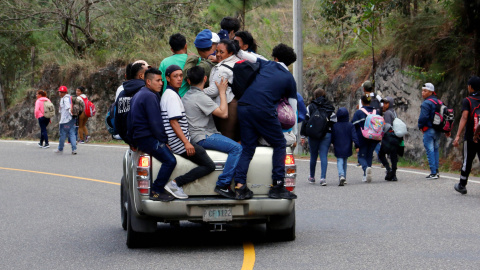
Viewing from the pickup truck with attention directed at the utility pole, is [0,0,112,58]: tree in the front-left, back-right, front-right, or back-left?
front-left

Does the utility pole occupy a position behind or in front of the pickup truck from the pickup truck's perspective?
in front

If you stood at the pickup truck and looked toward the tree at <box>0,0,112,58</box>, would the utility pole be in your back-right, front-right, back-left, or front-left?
front-right

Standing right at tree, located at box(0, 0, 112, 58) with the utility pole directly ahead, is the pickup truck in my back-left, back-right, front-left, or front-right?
front-right

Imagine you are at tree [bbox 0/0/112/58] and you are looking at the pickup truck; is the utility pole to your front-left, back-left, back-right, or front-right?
front-left

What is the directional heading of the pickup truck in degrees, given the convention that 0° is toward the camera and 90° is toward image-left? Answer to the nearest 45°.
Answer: approximately 180°
